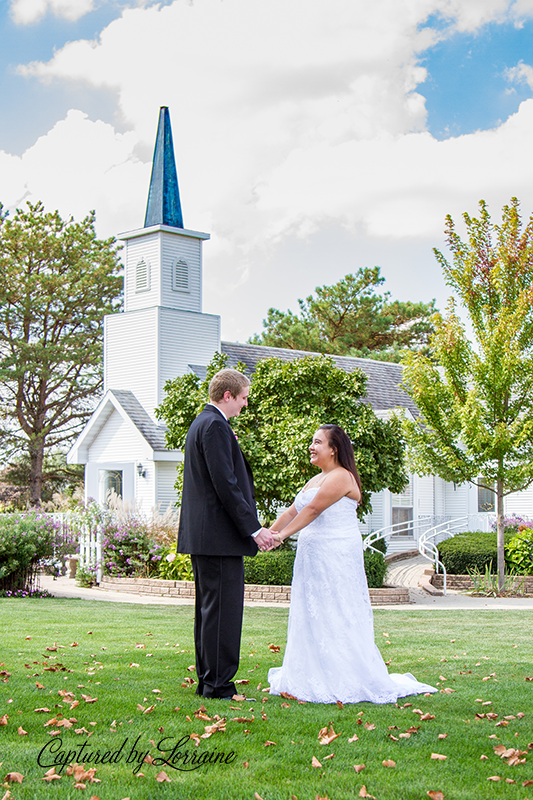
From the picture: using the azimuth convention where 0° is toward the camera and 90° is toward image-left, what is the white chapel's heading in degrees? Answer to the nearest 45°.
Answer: approximately 45°

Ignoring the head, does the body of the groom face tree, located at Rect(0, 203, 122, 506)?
no

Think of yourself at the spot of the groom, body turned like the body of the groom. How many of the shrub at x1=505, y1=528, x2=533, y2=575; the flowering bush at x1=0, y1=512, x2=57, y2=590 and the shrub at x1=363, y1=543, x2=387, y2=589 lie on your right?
0

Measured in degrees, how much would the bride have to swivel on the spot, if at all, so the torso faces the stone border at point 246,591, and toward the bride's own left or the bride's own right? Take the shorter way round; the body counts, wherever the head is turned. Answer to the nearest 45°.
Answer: approximately 90° to the bride's own right

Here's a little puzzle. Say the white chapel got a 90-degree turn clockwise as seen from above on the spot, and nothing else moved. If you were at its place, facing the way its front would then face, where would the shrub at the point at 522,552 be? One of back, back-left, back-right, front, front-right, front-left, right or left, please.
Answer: back

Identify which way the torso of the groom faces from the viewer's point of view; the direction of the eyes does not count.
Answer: to the viewer's right

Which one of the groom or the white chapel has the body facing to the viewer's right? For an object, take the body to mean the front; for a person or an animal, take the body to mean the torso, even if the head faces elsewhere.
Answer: the groom

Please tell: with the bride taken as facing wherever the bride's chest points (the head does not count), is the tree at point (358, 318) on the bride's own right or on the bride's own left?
on the bride's own right

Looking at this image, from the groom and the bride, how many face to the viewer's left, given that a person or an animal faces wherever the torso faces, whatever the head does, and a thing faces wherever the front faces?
1

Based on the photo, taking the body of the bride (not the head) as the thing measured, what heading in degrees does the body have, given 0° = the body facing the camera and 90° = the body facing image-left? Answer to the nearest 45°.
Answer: approximately 90°

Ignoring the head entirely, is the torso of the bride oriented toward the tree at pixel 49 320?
no

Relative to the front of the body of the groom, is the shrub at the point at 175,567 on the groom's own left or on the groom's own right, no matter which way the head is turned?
on the groom's own left

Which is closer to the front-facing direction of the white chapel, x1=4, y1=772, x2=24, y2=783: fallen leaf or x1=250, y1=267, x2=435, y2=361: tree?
the fallen leaf

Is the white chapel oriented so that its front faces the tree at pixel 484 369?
no

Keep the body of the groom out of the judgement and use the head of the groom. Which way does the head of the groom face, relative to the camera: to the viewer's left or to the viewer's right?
to the viewer's right

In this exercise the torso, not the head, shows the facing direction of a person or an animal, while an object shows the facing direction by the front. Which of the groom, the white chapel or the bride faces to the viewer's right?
the groom

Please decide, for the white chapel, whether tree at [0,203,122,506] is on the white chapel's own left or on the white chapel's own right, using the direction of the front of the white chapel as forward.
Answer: on the white chapel's own right

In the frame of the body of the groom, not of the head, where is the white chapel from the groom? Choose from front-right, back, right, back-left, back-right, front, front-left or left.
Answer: left

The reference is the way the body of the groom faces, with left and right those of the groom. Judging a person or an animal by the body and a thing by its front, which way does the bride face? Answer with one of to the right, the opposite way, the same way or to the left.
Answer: the opposite way
